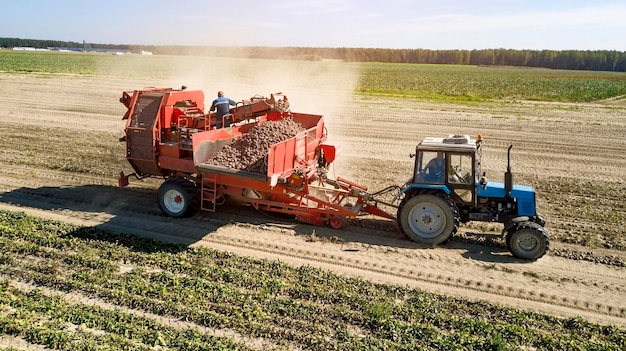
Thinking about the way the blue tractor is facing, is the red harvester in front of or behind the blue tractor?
behind

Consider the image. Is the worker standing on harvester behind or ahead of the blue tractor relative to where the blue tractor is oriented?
behind

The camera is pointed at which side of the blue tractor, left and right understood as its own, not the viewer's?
right
